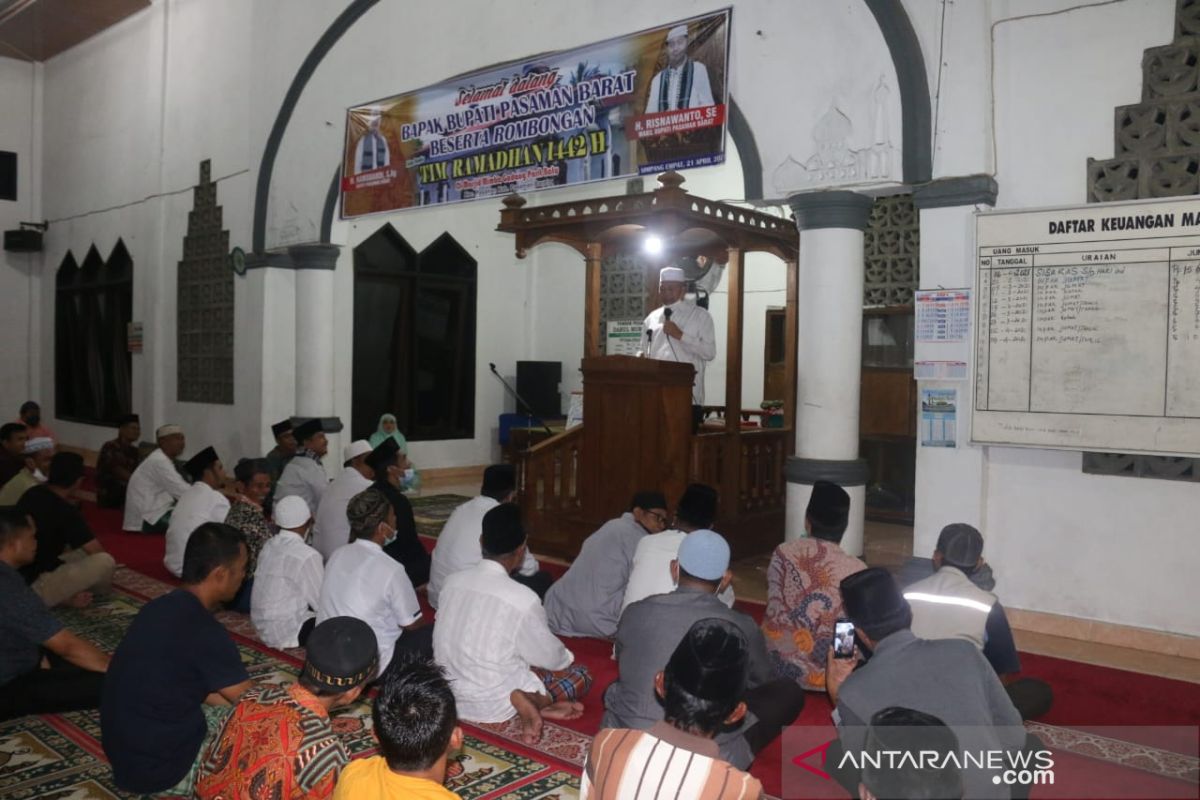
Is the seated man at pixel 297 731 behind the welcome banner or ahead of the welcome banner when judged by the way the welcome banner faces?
ahead

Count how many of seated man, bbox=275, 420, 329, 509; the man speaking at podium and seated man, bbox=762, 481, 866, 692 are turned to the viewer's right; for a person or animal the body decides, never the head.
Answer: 1

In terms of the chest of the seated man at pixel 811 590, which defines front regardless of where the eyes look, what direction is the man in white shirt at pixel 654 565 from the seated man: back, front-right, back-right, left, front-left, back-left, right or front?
left

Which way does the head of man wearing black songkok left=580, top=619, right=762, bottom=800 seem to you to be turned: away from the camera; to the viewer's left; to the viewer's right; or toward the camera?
away from the camera

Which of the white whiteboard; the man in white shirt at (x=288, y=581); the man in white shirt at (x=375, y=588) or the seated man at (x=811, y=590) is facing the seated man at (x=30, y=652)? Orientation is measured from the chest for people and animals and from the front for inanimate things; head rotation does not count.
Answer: the white whiteboard

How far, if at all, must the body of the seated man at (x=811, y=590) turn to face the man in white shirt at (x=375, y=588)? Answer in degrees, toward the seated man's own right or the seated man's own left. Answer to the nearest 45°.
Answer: approximately 90° to the seated man's own left

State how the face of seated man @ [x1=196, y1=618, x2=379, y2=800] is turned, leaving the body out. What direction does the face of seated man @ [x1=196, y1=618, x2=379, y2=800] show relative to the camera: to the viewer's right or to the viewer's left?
to the viewer's right

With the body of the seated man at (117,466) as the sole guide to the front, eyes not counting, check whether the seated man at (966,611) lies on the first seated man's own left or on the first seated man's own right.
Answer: on the first seated man's own right

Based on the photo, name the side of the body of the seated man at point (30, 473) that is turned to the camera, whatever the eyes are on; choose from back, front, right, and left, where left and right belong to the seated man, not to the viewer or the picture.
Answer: right

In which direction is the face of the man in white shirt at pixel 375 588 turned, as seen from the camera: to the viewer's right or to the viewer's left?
to the viewer's right

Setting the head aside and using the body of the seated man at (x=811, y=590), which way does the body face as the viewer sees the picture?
away from the camera

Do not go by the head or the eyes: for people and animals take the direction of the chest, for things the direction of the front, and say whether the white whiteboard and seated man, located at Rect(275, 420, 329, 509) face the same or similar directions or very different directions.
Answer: very different directions

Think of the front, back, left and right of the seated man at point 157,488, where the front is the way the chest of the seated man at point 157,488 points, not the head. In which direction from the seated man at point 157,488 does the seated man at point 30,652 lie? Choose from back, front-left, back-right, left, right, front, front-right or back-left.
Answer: right

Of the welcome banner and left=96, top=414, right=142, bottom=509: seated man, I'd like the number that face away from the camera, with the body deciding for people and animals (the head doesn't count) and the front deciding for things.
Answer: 0

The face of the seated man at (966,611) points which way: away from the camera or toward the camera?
away from the camera

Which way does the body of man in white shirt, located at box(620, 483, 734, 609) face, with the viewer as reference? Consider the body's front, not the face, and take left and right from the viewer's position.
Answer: facing away from the viewer and to the right of the viewer

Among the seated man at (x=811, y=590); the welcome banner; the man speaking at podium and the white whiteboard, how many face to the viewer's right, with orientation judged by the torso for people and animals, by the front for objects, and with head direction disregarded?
0

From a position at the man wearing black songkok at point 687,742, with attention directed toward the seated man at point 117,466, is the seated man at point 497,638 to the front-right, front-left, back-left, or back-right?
front-right

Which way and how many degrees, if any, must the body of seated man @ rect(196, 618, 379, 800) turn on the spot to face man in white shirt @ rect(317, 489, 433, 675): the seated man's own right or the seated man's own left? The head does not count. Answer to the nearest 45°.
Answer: approximately 45° to the seated man's own left
